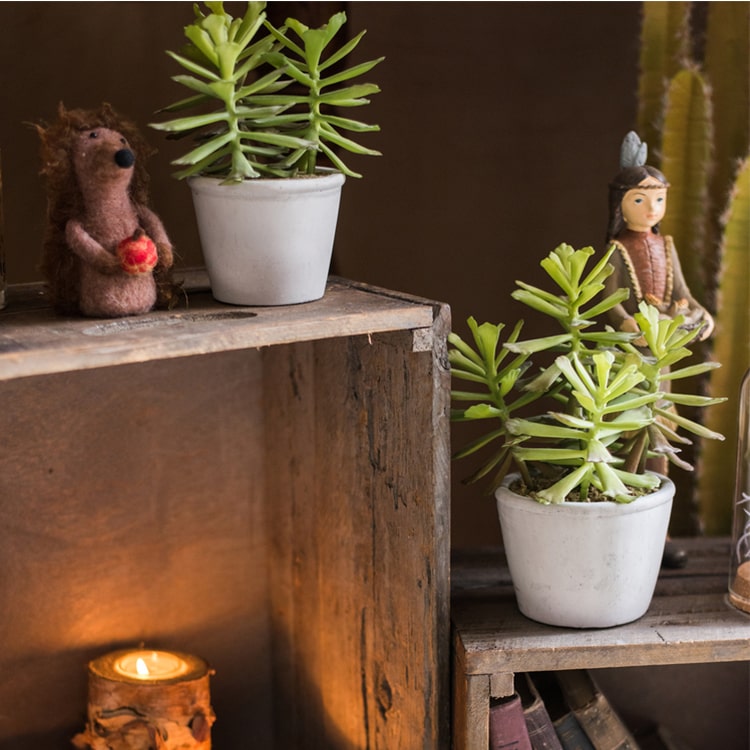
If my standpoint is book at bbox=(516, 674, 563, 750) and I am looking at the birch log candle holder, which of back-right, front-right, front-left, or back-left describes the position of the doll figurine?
back-right

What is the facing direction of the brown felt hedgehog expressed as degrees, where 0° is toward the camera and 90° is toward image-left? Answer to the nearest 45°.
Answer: approximately 315°
